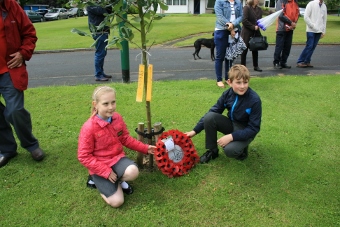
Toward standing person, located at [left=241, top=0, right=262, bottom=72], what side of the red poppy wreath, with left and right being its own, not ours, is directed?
back

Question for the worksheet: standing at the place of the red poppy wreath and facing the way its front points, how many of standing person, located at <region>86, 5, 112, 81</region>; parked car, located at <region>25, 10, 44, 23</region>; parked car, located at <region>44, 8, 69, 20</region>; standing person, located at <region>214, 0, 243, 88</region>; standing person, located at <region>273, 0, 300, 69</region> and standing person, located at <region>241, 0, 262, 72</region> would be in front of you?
0

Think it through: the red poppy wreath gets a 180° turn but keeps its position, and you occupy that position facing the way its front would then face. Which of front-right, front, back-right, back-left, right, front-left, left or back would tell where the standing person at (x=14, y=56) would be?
left

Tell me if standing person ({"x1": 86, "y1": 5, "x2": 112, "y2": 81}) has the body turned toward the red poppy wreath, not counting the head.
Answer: no

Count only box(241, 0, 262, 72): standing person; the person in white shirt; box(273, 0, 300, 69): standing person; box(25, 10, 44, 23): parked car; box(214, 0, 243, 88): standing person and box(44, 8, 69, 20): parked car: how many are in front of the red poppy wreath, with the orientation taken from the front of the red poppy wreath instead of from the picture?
0

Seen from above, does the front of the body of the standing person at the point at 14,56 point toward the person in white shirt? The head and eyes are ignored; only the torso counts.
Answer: no

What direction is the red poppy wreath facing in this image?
toward the camera

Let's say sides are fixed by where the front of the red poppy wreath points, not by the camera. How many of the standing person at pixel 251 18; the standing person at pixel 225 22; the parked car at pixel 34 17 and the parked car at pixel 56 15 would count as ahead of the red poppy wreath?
0

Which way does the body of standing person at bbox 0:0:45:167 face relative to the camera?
toward the camera
